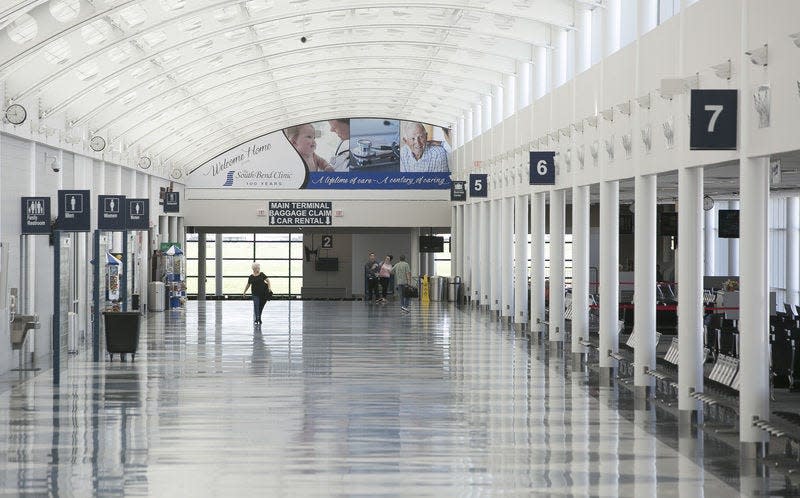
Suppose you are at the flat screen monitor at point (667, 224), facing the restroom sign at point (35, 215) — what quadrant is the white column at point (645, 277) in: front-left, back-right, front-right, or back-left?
front-left

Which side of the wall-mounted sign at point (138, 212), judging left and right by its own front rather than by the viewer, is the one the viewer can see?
front

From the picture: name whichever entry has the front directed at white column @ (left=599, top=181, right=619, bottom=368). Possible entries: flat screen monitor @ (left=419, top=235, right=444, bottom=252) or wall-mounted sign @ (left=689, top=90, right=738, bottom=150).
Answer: the flat screen monitor

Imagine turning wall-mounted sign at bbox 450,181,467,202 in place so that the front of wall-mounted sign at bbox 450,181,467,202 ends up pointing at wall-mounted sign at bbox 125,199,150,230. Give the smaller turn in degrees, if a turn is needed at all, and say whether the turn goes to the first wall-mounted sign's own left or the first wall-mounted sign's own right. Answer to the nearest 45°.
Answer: approximately 45° to the first wall-mounted sign's own right

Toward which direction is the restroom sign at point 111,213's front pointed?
toward the camera

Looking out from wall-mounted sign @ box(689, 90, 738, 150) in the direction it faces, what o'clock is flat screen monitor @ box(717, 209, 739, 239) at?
The flat screen monitor is roughly at 6 o'clock from the wall-mounted sign.

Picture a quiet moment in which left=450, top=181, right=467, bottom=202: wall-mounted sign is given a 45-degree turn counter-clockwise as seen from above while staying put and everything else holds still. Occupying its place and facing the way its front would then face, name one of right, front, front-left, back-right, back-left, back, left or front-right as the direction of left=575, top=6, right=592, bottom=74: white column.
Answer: front-right

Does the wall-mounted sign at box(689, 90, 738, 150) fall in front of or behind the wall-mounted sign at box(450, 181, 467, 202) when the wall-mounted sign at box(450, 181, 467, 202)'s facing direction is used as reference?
in front

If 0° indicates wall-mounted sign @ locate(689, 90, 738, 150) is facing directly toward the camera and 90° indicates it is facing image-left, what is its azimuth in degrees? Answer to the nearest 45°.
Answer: approximately 0°

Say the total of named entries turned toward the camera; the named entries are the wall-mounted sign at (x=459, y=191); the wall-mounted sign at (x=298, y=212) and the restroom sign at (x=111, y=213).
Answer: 3

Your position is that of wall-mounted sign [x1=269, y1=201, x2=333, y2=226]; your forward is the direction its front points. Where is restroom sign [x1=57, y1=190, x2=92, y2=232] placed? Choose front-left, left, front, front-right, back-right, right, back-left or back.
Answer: front

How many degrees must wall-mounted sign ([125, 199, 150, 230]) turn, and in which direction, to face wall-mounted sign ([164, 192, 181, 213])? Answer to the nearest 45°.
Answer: approximately 180°

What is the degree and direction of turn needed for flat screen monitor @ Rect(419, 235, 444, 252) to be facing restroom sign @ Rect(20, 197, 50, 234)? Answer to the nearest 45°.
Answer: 0° — it already faces it

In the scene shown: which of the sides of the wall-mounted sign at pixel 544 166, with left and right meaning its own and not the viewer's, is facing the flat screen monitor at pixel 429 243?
back

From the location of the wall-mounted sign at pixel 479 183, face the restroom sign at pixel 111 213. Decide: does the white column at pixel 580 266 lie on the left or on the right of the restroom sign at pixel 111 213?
left
